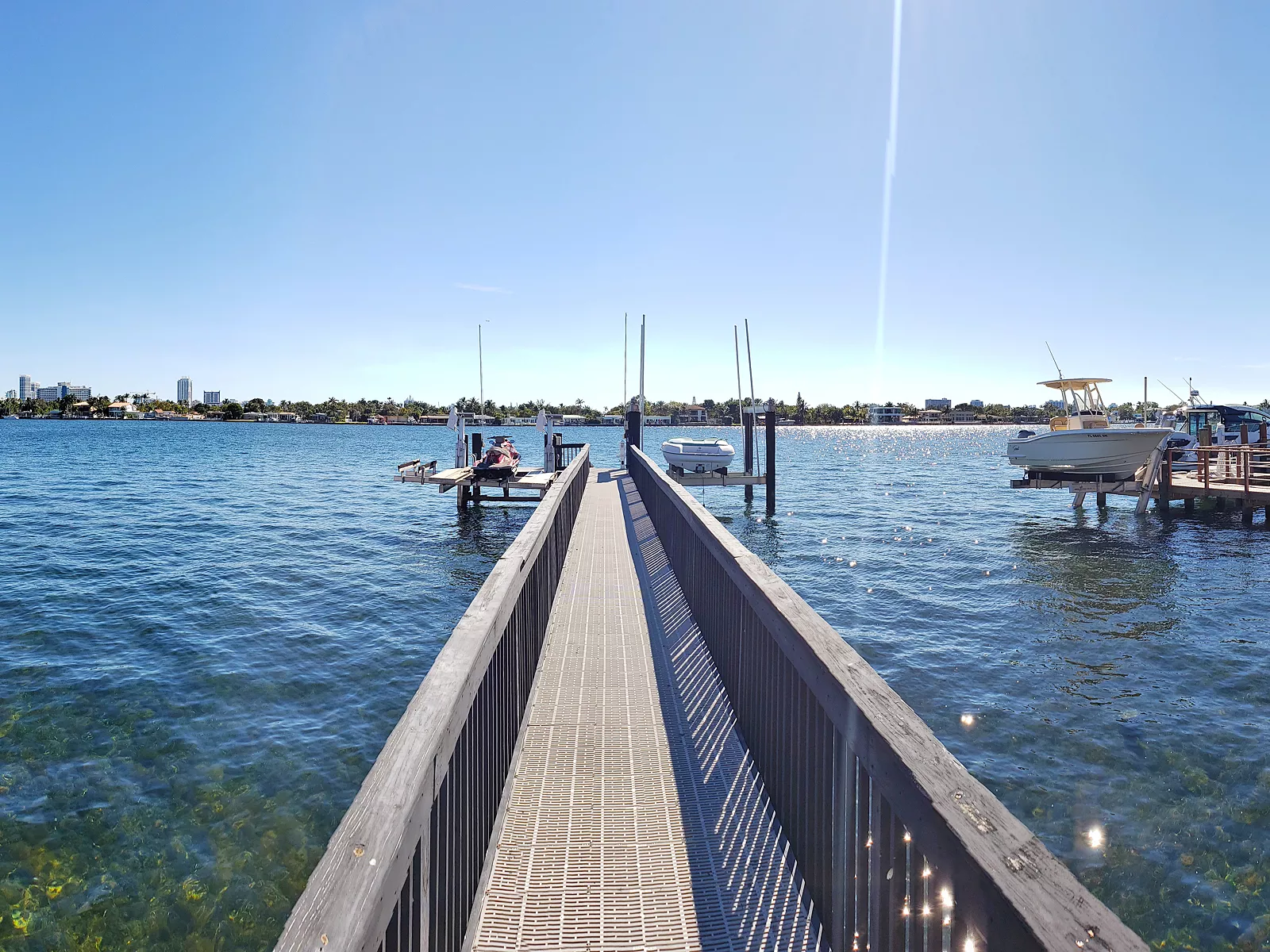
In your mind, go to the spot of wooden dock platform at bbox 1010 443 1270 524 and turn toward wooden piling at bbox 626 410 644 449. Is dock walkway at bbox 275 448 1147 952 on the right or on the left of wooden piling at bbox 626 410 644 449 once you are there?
left

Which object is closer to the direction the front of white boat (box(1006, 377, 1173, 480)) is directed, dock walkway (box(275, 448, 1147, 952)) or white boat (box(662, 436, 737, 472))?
the dock walkway

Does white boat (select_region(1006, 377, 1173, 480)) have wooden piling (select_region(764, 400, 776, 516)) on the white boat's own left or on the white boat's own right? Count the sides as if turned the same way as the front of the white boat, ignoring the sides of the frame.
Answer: on the white boat's own right

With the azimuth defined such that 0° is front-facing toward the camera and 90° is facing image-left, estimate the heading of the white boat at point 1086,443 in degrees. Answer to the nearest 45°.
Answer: approximately 315°

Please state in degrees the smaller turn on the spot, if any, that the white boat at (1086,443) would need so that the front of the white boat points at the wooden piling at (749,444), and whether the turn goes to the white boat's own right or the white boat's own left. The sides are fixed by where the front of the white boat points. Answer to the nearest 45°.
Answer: approximately 135° to the white boat's own right

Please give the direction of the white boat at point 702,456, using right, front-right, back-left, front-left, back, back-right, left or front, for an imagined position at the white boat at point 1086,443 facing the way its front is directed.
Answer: back-right
